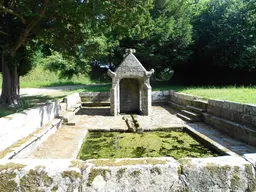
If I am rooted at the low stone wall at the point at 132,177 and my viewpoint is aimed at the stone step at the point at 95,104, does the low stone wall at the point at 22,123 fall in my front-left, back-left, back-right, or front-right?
front-left

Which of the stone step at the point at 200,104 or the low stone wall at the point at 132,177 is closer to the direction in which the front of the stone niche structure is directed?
the low stone wall

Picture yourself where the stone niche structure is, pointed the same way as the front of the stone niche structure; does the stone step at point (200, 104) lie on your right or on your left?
on your left

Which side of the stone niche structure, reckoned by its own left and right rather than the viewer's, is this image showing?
front

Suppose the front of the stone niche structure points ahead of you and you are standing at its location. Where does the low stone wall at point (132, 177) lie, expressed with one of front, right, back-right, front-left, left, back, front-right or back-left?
front

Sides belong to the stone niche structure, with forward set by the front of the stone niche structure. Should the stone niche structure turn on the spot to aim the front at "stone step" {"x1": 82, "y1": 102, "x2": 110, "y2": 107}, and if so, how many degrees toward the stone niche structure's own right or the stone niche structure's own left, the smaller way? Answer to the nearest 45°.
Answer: approximately 135° to the stone niche structure's own right

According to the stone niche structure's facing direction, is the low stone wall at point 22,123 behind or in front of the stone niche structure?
in front

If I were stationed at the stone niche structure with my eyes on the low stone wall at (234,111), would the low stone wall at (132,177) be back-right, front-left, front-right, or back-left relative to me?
front-right

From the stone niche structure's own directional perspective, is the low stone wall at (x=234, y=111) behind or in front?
in front

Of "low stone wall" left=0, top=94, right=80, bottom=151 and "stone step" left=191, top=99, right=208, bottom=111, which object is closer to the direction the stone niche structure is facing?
the low stone wall
